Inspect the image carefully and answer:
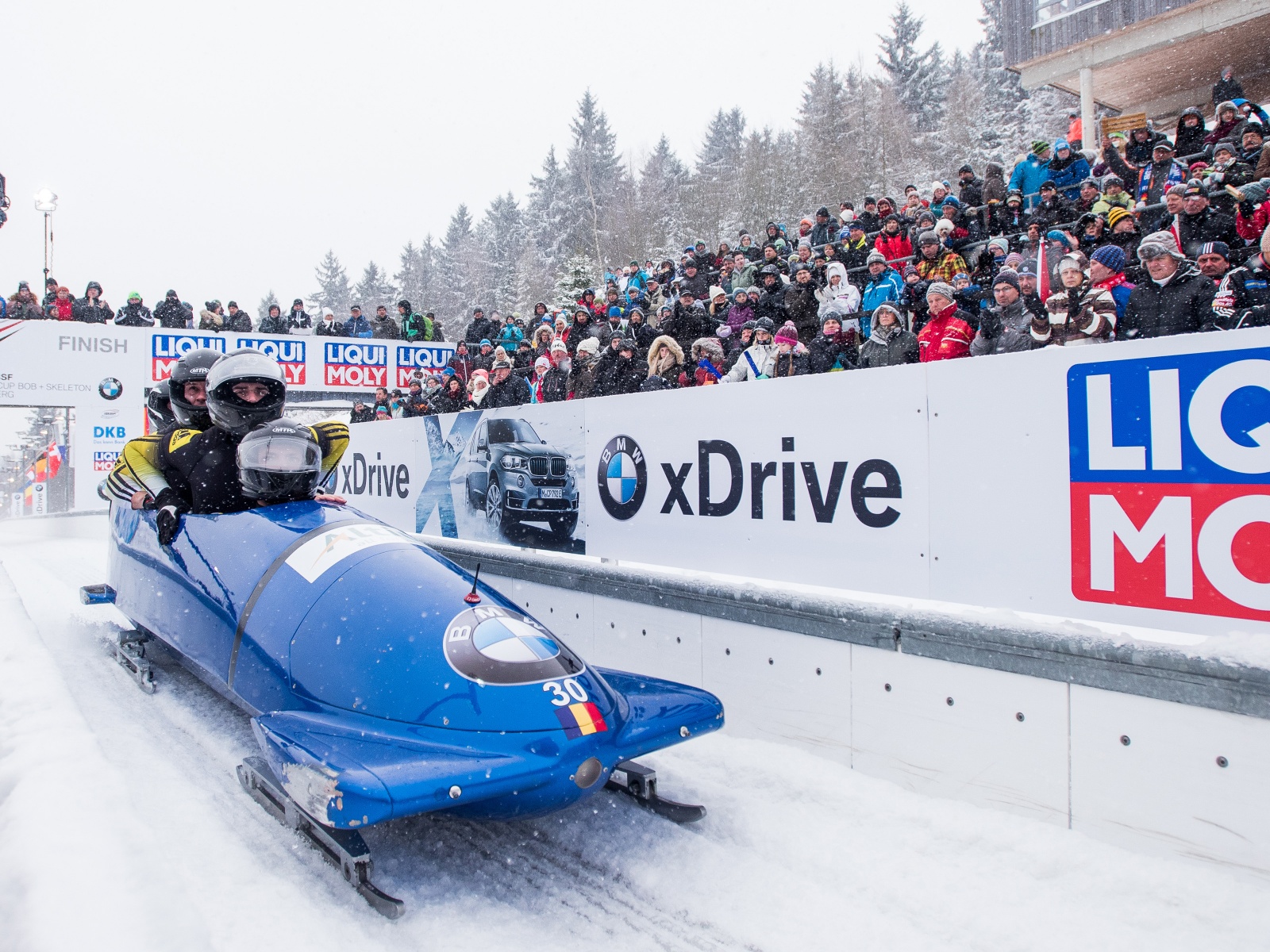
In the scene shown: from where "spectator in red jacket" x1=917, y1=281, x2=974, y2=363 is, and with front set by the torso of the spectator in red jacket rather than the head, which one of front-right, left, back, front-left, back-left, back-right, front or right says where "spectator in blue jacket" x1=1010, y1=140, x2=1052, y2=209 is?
back-right

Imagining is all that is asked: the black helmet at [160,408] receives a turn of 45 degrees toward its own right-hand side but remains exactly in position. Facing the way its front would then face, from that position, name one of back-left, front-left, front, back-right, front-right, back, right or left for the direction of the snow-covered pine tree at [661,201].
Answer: back-left

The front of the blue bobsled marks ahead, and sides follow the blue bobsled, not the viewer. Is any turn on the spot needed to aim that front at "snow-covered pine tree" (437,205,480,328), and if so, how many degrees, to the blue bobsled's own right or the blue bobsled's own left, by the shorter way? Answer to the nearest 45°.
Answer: approximately 135° to the blue bobsled's own left

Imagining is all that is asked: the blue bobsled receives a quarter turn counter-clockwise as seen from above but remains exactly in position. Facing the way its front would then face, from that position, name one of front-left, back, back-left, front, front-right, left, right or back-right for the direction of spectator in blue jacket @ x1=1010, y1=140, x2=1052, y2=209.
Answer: front

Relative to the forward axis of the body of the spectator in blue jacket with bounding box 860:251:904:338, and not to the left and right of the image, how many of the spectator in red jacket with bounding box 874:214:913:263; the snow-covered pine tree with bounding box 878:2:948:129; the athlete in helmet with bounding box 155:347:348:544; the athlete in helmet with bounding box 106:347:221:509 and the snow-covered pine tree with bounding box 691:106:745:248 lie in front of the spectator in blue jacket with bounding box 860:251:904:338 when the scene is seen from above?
2

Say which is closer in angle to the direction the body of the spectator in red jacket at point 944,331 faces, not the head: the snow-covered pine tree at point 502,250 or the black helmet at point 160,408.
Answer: the black helmet

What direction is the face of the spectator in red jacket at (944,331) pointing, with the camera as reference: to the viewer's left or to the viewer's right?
to the viewer's left

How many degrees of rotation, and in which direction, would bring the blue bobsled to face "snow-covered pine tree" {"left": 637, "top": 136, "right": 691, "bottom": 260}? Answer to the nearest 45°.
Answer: approximately 135° to its left

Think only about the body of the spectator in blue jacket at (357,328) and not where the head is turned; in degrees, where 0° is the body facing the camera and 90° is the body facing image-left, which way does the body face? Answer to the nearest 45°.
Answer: approximately 0°

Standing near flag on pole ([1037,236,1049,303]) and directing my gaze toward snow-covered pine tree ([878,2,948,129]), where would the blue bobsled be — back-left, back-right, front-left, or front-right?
back-left
